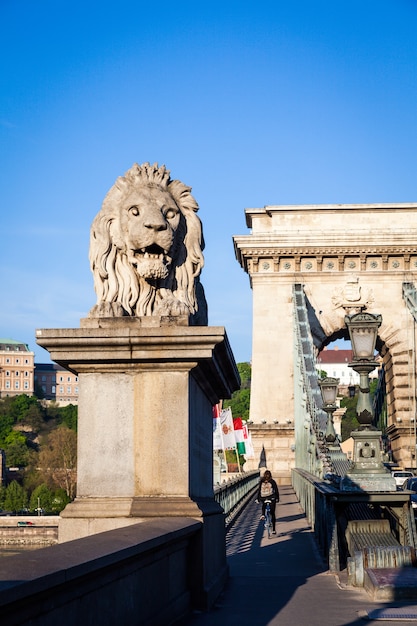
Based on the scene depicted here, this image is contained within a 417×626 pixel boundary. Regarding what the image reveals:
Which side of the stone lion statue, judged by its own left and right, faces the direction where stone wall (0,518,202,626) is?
front

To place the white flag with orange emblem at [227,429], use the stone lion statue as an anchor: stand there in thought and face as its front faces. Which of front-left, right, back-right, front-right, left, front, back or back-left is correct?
back

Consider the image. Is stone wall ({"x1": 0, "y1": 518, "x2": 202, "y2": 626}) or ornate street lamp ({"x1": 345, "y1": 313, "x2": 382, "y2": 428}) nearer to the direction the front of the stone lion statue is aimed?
the stone wall

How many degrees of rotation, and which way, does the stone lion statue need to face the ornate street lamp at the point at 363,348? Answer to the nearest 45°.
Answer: approximately 135° to its left

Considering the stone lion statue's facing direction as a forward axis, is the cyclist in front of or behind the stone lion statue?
behind

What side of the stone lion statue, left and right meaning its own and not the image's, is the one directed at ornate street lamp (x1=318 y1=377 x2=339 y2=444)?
back

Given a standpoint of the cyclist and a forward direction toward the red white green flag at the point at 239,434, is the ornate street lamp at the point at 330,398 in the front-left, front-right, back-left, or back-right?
front-right

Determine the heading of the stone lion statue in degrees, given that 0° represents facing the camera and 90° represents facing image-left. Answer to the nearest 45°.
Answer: approximately 0°

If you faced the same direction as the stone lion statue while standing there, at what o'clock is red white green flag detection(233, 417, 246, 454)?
The red white green flag is roughly at 6 o'clock from the stone lion statue.
